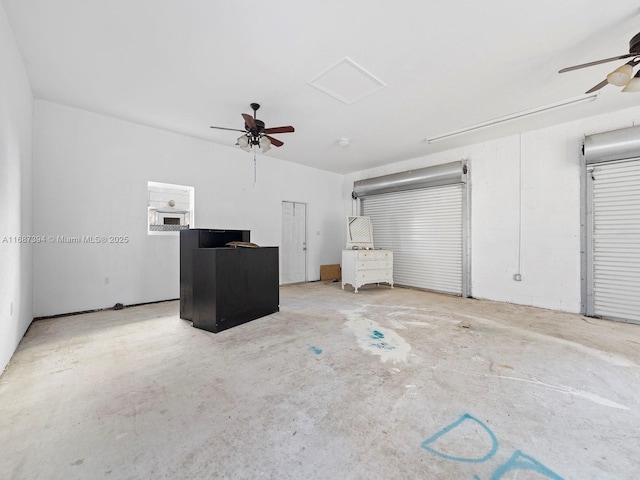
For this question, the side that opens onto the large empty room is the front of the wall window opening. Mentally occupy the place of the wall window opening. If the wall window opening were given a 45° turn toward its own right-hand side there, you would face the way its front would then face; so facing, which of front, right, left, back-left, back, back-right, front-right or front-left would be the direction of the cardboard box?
back-left

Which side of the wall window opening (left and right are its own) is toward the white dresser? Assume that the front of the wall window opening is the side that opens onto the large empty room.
left

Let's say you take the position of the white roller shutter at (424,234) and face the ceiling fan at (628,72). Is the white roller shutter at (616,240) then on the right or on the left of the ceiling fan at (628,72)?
left

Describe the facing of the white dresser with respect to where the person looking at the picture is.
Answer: facing the viewer and to the right of the viewer

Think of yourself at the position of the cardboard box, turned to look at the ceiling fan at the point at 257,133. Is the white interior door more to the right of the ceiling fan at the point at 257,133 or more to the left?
right

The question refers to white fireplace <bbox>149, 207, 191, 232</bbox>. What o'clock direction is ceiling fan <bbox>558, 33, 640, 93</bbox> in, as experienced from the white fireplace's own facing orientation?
The ceiling fan is roughly at 11 o'clock from the white fireplace.

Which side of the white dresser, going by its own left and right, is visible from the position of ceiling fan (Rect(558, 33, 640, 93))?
front

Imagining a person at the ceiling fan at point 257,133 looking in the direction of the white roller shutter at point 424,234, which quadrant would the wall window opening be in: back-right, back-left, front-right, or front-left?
back-left

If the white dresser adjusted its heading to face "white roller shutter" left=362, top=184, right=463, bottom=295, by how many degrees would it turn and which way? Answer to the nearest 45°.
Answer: approximately 45° to its left

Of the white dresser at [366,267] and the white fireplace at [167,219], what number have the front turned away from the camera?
0
